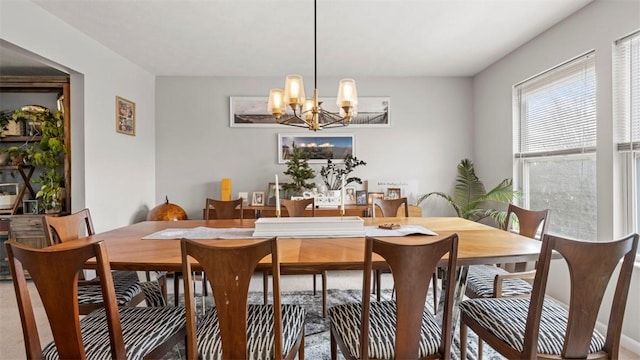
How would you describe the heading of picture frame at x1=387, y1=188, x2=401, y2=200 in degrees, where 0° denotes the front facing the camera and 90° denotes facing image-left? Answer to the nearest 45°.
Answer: approximately 0°

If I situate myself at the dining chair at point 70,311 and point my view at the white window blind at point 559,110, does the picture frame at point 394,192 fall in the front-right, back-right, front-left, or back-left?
front-left

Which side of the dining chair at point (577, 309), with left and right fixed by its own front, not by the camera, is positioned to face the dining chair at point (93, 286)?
left

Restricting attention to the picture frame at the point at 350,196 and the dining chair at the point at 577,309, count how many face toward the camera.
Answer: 1

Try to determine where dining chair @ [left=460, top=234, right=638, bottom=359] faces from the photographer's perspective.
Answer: facing away from the viewer and to the left of the viewer

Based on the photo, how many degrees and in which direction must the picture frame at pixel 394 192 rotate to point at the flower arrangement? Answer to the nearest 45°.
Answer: approximately 90° to its right

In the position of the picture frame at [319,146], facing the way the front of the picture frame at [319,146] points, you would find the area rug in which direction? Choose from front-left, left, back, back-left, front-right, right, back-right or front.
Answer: front

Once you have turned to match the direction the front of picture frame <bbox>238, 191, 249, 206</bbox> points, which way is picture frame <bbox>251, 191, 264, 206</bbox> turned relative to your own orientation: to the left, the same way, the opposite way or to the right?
the same way

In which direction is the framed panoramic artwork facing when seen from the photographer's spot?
facing the viewer

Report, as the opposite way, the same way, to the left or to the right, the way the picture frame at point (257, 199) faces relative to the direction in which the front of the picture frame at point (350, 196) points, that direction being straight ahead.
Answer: the same way

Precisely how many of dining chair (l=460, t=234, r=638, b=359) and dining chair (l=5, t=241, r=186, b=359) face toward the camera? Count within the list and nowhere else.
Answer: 0

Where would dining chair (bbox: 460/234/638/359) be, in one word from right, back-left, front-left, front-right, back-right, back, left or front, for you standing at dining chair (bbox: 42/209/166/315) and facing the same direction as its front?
front

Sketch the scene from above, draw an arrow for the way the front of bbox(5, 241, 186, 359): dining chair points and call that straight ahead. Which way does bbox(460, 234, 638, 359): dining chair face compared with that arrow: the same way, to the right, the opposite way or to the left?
the same way
